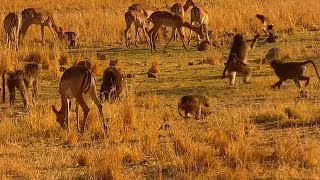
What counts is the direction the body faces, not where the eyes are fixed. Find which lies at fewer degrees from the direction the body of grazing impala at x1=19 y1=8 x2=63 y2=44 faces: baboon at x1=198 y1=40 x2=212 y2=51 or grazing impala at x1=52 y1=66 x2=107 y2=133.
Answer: the baboon

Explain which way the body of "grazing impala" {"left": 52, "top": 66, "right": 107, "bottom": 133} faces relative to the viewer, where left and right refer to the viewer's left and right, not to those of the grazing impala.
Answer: facing away from the viewer and to the left of the viewer

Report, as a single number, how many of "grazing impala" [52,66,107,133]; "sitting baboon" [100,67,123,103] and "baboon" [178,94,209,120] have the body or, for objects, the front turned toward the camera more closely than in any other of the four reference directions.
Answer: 1
